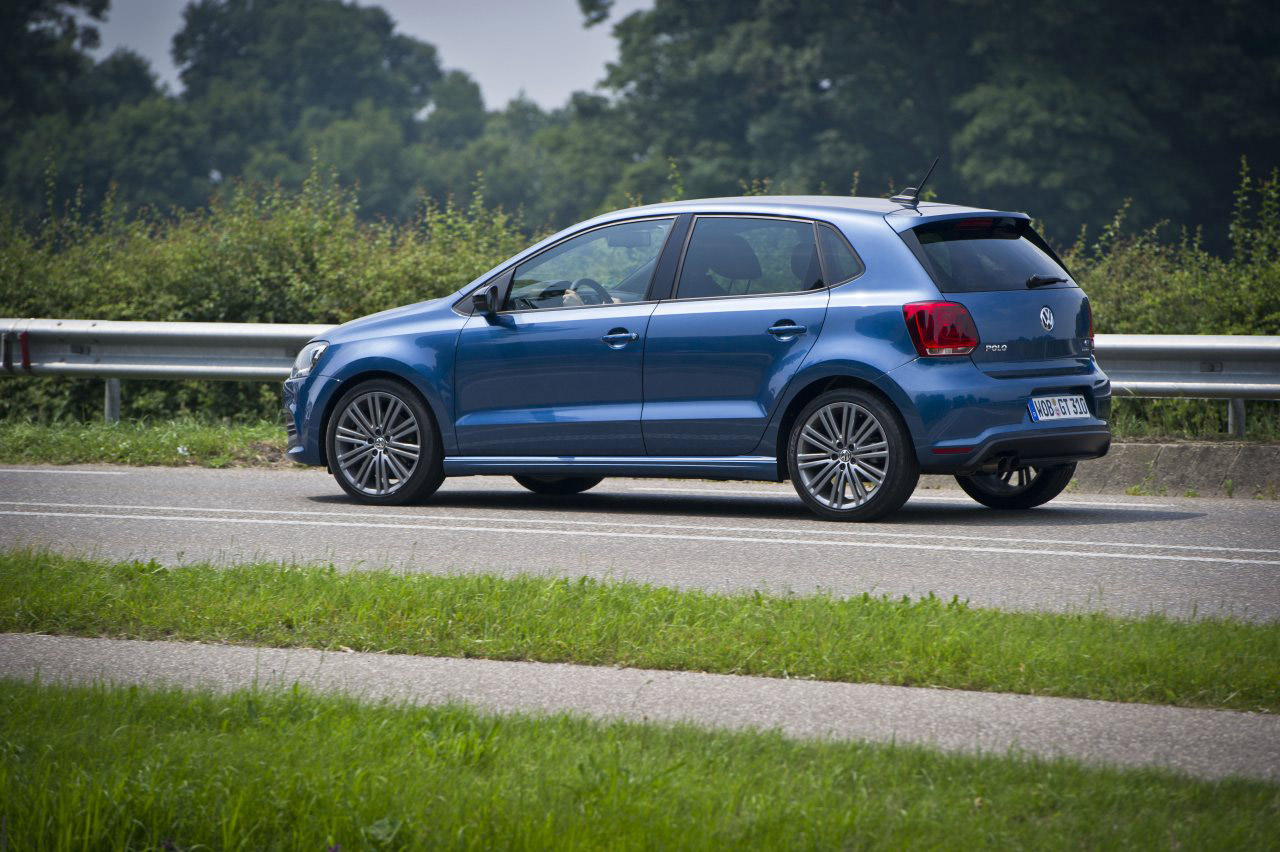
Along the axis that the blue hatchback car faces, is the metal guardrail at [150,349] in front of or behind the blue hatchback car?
in front

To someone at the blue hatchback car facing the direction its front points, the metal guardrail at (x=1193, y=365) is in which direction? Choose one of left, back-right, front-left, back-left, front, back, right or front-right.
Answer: right

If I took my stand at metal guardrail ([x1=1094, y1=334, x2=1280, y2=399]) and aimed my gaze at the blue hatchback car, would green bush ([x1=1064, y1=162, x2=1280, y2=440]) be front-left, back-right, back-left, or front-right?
back-right

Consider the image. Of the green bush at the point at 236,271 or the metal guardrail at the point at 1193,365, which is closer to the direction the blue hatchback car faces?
the green bush

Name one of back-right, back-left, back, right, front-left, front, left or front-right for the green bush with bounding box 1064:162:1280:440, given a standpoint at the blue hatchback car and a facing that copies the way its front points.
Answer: right

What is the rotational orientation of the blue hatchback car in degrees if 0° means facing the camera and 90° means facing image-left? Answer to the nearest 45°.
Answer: approximately 135°

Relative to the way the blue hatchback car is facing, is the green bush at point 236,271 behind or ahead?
ahead
